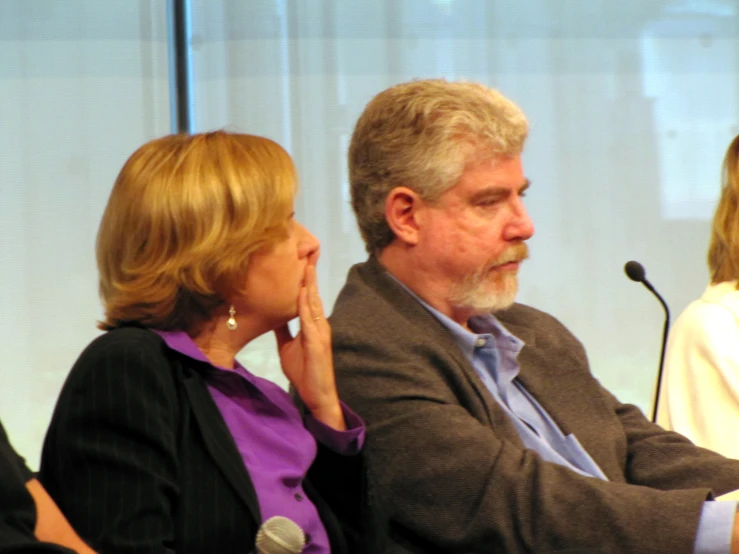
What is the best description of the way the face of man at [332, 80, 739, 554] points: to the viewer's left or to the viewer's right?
to the viewer's right

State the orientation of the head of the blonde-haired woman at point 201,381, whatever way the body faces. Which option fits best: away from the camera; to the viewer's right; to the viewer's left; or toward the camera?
to the viewer's right

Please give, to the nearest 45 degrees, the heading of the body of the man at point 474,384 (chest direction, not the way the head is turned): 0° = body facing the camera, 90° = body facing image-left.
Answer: approximately 315°

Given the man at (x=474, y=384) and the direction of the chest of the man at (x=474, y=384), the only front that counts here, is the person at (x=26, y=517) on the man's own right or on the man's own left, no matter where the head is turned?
on the man's own right

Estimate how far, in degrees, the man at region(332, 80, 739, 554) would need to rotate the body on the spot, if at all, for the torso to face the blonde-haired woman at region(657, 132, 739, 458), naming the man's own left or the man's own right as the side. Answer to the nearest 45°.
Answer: approximately 90° to the man's own left
